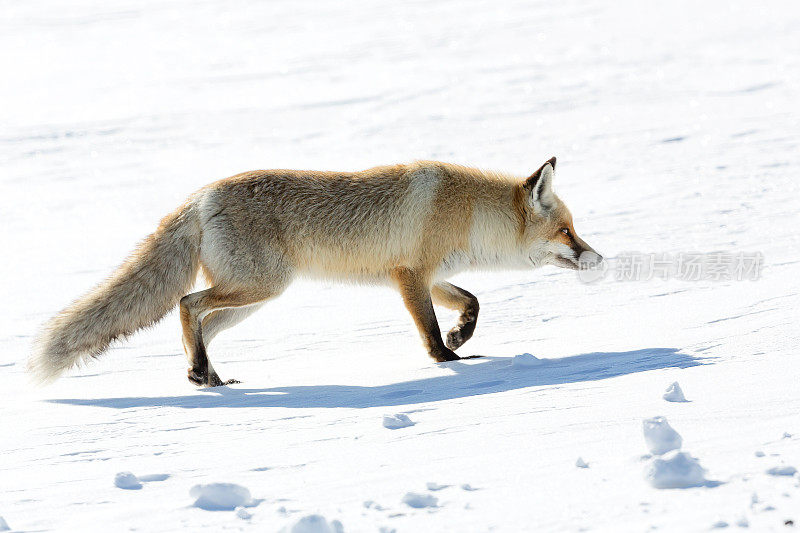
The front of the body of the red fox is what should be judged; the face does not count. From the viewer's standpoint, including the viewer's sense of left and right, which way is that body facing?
facing to the right of the viewer
